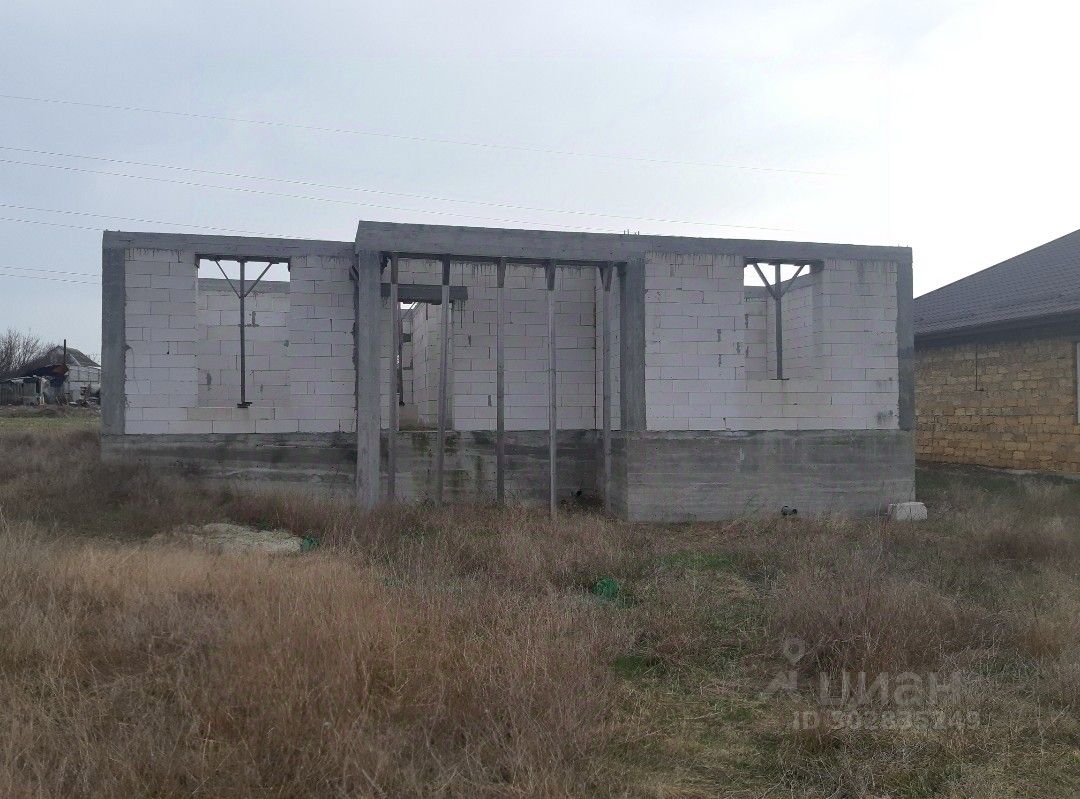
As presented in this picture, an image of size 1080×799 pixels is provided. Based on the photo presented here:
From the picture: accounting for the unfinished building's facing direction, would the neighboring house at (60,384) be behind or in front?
behind

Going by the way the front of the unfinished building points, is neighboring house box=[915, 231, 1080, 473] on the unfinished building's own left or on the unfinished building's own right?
on the unfinished building's own left

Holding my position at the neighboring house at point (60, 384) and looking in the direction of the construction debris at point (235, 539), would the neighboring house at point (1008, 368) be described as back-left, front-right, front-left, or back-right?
front-left

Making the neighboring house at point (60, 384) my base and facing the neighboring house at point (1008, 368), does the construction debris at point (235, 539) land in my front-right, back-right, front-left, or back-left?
front-right

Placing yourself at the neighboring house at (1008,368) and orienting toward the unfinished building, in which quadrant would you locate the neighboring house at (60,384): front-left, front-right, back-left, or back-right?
front-right

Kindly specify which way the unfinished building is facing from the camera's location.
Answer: facing the viewer

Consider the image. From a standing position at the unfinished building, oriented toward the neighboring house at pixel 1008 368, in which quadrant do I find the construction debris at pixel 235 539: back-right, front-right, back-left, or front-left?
back-right
